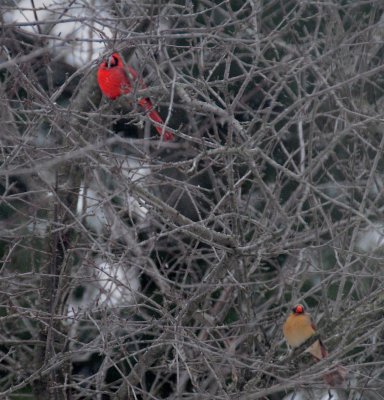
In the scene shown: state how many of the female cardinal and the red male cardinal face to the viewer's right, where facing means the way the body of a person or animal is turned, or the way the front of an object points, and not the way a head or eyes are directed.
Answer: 0

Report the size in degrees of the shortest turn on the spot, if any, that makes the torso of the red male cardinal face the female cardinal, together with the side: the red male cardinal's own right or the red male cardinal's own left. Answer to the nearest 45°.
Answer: approximately 90° to the red male cardinal's own left

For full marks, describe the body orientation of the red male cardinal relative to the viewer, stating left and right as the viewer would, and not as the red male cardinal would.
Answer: facing the viewer and to the left of the viewer

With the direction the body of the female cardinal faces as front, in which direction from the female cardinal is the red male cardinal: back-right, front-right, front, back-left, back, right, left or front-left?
right
